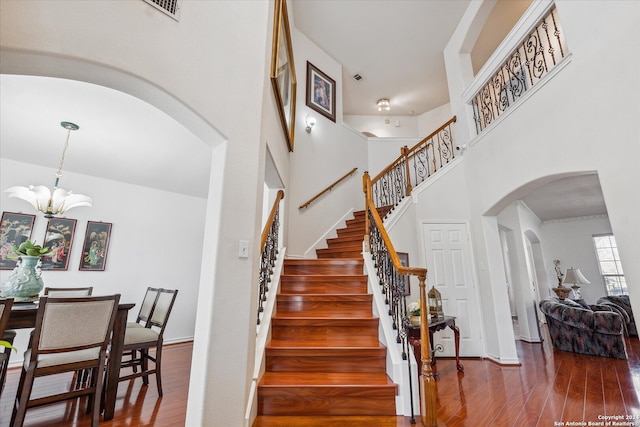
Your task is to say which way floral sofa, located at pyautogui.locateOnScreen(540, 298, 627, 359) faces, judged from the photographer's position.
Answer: facing away from the viewer and to the right of the viewer

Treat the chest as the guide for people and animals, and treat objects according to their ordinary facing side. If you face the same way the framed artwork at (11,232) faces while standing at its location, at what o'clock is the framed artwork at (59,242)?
the framed artwork at (59,242) is roughly at 9 o'clock from the framed artwork at (11,232).

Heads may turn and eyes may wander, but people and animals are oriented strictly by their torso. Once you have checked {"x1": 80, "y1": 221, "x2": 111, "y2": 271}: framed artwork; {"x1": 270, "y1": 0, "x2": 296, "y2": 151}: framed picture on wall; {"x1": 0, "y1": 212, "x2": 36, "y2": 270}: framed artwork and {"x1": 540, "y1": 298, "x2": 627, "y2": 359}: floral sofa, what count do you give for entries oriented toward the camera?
2

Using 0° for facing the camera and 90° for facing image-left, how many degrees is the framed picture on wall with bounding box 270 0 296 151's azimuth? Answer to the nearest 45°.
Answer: approximately 270°

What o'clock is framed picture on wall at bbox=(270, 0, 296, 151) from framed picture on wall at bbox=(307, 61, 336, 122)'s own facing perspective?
framed picture on wall at bbox=(270, 0, 296, 151) is roughly at 2 o'clock from framed picture on wall at bbox=(307, 61, 336, 122).

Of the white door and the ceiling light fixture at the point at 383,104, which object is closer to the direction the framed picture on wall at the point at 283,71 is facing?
the white door

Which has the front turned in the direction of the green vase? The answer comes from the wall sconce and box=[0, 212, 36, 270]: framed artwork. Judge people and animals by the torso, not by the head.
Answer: the framed artwork

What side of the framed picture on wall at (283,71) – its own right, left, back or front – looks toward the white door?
front

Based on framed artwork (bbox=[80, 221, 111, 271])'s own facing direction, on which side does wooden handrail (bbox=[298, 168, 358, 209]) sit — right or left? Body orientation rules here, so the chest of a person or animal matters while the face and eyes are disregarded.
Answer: on its left

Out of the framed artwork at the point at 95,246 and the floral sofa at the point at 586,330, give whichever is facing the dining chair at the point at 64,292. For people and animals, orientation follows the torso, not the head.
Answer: the framed artwork
